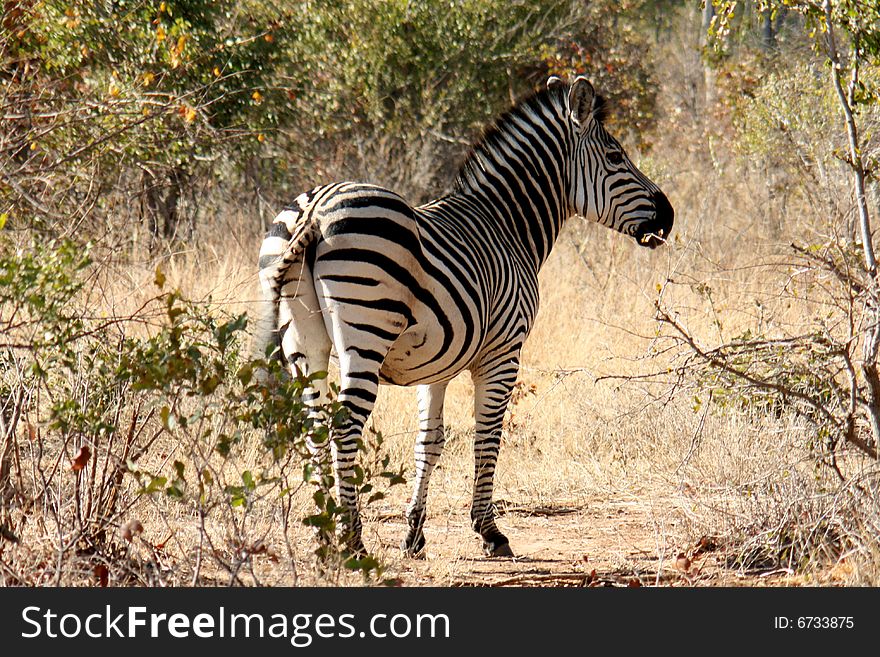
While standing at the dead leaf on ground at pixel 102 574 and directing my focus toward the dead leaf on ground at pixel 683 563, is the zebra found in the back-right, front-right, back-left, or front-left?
front-left

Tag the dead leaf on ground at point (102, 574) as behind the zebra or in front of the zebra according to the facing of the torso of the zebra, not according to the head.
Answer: behind

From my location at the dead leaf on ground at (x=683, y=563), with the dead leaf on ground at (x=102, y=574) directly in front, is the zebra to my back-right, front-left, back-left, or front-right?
front-right

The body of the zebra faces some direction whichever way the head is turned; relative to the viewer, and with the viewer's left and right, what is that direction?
facing away from the viewer and to the right of the viewer

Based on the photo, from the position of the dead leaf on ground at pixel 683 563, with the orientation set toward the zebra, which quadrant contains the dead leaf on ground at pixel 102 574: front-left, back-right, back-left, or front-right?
front-left

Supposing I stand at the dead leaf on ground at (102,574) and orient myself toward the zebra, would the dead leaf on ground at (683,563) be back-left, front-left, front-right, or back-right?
front-right
